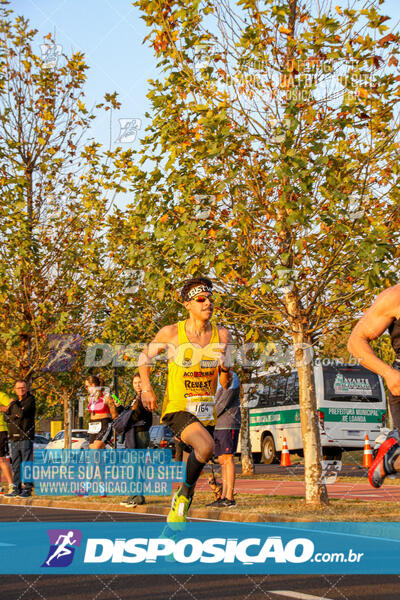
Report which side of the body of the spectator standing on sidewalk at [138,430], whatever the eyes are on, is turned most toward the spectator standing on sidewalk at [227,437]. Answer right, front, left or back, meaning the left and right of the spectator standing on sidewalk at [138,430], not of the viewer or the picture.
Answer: left

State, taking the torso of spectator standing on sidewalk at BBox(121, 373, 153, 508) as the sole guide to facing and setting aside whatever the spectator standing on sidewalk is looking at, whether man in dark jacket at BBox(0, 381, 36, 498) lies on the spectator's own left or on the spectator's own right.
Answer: on the spectator's own right

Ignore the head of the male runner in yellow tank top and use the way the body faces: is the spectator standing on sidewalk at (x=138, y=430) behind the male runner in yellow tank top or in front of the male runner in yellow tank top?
behind

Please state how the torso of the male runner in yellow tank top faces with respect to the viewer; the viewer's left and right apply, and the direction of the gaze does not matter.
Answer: facing the viewer and to the right of the viewer

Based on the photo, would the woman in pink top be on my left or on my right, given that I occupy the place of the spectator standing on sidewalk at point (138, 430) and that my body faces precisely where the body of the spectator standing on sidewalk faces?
on my right
